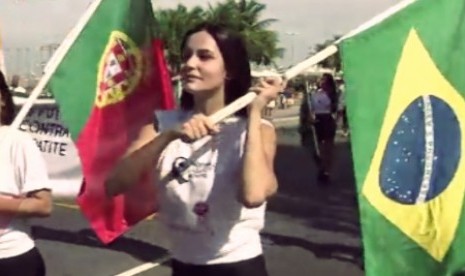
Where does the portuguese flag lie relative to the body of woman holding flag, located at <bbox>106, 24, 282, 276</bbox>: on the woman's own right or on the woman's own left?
on the woman's own right

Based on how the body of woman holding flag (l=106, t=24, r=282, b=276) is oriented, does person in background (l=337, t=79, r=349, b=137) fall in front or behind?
behind

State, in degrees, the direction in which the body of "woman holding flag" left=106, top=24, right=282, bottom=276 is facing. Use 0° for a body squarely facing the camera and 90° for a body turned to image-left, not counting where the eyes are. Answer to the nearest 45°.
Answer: approximately 45°

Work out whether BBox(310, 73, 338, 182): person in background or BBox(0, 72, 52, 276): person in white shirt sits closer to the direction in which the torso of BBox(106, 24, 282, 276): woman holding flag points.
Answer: the person in white shirt

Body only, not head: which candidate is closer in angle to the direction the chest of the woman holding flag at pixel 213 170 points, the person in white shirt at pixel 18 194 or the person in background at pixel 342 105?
the person in white shirt

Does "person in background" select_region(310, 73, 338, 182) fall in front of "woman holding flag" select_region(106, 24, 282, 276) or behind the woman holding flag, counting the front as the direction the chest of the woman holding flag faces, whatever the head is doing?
behind
